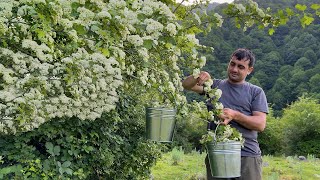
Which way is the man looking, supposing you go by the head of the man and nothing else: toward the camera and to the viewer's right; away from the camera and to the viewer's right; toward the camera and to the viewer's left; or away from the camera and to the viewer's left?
toward the camera and to the viewer's left

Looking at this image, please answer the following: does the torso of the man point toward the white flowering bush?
yes

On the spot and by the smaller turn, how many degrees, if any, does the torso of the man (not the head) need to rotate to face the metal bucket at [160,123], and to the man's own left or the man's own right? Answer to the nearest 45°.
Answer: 0° — they already face it

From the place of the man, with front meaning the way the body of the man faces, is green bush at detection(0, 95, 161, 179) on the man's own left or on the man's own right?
on the man's own right

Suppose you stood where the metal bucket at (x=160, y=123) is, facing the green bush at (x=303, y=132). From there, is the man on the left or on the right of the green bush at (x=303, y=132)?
right

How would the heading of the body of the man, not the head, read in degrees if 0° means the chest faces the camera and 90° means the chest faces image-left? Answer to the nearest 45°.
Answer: approximately 45°

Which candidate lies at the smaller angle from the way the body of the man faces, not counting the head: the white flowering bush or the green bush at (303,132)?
the white flowering bush

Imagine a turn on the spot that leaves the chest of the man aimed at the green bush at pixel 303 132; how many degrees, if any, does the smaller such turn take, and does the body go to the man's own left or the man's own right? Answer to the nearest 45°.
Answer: approximately 135° to the man's own right
